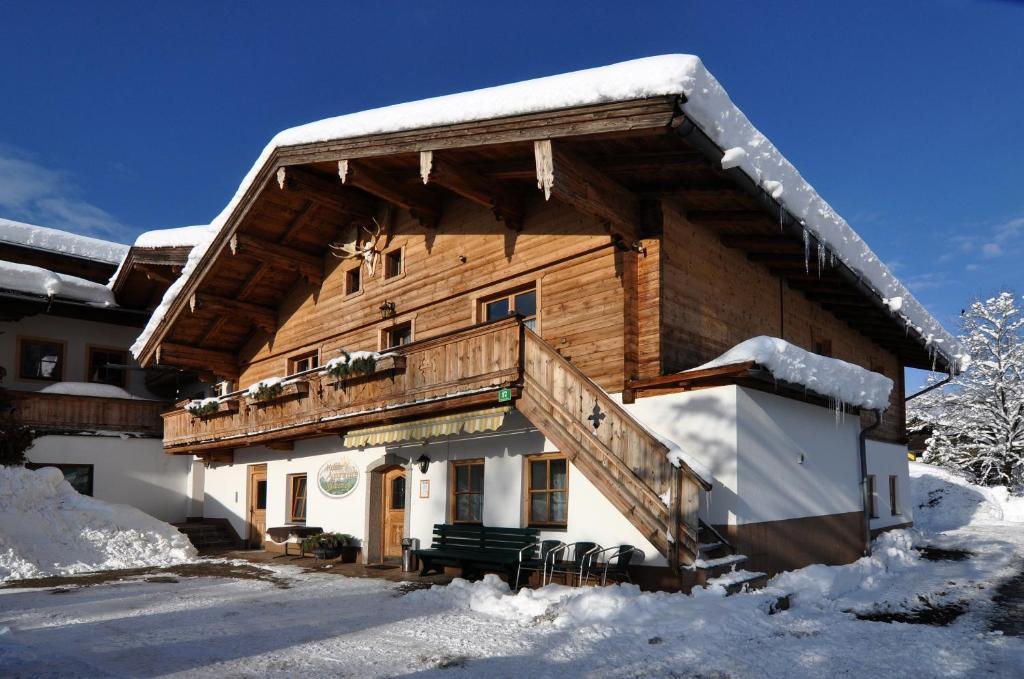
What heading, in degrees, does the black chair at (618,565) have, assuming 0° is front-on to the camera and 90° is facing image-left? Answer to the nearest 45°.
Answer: approximately 45°

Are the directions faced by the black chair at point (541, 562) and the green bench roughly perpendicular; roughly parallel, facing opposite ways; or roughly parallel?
roughly parallel

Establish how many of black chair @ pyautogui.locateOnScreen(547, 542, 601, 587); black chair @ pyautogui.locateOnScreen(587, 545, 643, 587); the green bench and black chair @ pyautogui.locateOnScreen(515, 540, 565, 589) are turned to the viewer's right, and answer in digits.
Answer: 0

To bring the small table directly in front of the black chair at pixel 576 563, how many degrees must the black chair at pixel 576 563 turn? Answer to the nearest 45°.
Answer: approximately 90° to its right

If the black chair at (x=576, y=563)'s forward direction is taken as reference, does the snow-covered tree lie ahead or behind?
behind

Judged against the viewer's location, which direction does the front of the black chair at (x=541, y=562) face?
facing the viewer and to the left of the viewer

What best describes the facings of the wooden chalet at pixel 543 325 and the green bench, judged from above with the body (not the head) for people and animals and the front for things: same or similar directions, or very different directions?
same or similar directions

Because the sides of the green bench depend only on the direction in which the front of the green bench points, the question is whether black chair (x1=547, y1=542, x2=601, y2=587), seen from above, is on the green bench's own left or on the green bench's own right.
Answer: on the green bench's own left

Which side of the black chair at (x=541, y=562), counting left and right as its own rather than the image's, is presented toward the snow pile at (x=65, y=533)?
right

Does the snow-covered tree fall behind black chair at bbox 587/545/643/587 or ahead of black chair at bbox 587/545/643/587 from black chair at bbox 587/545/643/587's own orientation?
behind

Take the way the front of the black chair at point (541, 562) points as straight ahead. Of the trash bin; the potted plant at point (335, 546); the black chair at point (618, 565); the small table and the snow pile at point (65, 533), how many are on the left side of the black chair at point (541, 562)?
1

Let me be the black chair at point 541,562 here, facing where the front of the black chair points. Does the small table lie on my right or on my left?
on my right
